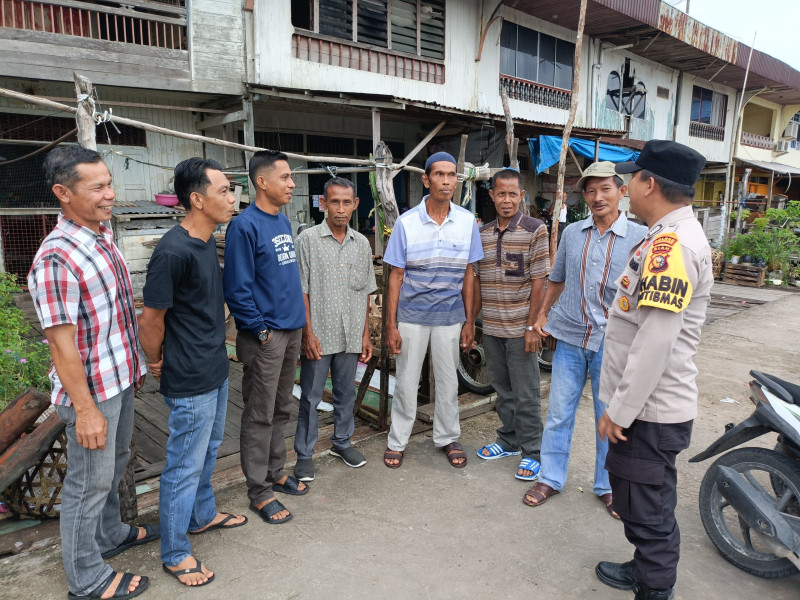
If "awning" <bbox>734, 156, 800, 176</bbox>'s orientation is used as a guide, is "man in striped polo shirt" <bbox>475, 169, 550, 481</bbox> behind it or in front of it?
in front

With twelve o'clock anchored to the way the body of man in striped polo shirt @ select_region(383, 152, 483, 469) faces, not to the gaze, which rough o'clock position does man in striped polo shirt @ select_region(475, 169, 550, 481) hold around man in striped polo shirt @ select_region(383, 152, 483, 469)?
man in striped polo shirt @ select_region(475, 169, 550, 481) is roughly at 9 o'clock from man in striped polo shirt @ select_region(383, 152, 483, 469).

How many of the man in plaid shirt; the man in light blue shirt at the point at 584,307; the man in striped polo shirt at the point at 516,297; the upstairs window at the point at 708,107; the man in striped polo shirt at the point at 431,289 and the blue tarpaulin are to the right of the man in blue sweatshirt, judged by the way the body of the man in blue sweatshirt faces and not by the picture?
1

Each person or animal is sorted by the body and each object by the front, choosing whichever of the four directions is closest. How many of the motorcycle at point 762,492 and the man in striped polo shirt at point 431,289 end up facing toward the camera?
1

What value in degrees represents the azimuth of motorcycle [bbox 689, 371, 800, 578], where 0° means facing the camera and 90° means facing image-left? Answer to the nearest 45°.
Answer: approximately 270°

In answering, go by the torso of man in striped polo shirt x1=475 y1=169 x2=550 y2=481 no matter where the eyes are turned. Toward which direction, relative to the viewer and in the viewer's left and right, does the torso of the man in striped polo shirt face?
facing the viewer and to the left of the viewer

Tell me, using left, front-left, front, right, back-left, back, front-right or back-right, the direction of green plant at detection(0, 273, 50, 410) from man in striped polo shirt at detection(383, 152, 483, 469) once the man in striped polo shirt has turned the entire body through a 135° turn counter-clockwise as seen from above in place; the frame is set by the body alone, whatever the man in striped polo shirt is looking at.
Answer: back-left

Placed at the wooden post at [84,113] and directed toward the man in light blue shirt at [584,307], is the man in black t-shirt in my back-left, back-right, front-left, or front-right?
front-right

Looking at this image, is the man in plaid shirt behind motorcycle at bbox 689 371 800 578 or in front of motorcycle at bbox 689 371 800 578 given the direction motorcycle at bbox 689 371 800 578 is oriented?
behind

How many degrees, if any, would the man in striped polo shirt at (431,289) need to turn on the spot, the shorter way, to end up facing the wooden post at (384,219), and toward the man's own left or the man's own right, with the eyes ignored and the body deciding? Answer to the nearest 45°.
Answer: approximately 180°

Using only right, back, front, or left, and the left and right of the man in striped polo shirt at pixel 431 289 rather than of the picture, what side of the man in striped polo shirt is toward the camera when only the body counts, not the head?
front

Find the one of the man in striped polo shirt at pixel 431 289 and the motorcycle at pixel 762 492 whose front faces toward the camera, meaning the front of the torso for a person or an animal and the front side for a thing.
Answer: the man in striped polo shirt
